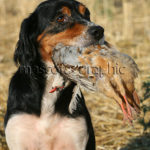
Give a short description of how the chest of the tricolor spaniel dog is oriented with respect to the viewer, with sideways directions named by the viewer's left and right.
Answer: facing the viewer
